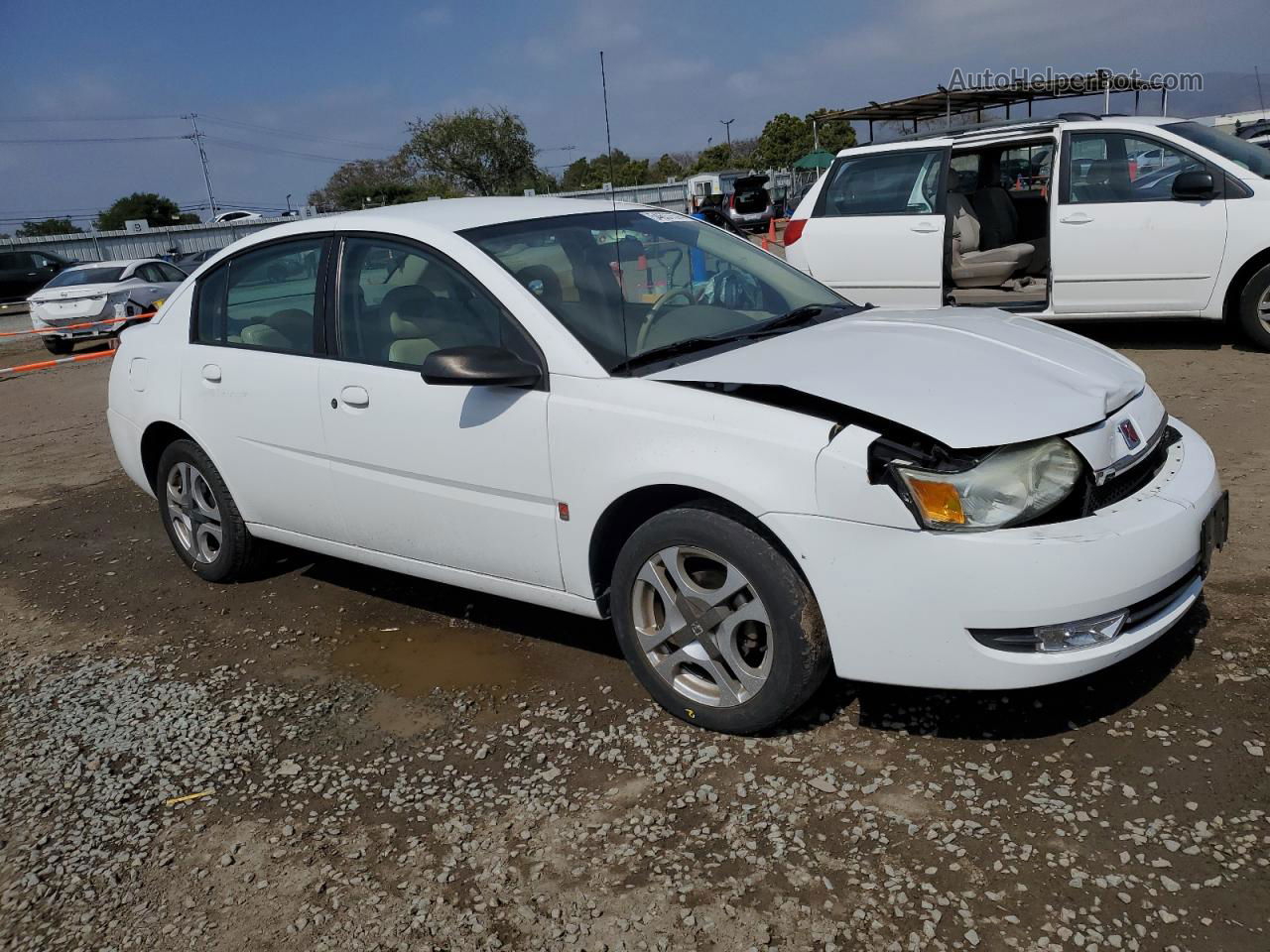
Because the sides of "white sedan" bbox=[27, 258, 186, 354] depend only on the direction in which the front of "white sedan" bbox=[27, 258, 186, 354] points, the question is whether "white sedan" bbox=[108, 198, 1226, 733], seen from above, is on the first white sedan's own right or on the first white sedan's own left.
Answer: on the first white sedan's own right

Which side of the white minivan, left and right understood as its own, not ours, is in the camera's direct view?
right

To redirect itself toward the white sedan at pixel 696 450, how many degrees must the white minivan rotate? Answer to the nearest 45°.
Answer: approximately 90° to its right

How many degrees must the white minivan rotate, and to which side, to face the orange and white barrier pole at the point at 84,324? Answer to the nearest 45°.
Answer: approximately 180°

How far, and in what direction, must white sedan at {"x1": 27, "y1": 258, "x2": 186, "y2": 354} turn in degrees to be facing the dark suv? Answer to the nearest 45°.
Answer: approximately 45° to its left

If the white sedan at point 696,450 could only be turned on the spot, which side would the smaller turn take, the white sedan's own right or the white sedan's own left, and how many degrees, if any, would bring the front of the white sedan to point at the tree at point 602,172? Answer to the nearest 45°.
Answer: approximately 135° to the white sedan's own left

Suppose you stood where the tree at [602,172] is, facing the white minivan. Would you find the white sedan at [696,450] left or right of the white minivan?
right

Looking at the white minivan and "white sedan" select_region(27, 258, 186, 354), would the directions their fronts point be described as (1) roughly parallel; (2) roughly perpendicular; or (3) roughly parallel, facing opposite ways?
roughly perpendicular
